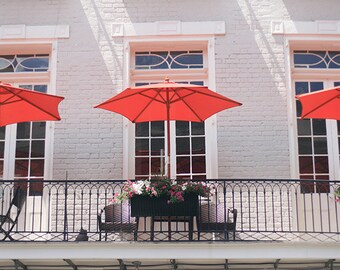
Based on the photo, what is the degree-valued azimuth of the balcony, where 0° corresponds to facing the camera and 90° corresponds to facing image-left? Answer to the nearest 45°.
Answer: approximately 0°
